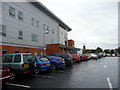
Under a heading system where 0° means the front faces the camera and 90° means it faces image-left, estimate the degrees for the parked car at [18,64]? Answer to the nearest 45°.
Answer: approximately 135°
